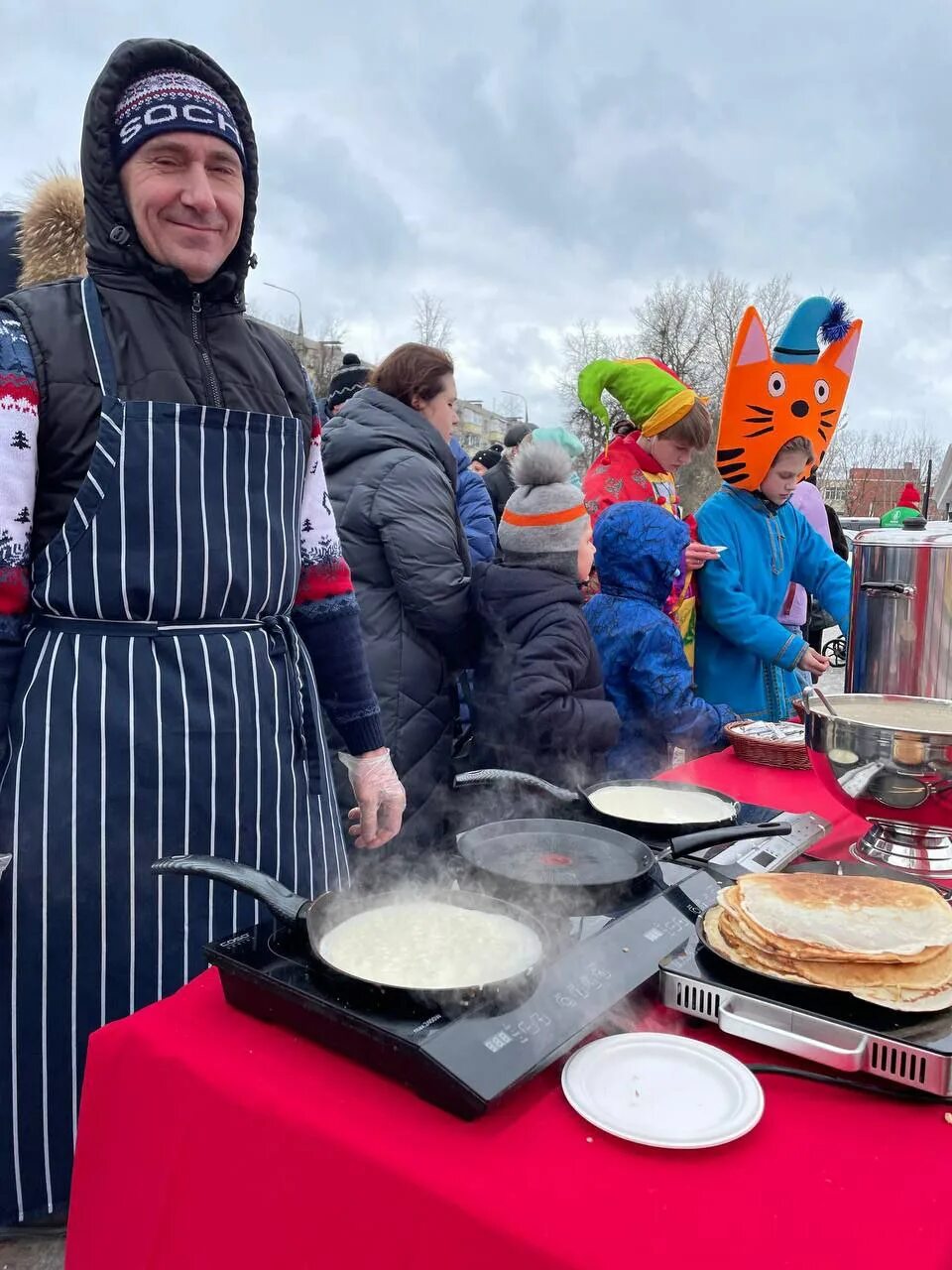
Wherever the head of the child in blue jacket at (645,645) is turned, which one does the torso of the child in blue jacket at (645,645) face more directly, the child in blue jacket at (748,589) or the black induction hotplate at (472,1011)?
the child in blue jacket

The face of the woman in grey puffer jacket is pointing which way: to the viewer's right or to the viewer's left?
to the viewer's right

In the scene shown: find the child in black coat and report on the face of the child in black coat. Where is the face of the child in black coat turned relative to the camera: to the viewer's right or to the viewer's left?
to the viewer's right

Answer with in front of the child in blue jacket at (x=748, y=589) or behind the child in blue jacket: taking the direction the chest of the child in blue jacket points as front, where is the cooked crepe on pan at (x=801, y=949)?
in front

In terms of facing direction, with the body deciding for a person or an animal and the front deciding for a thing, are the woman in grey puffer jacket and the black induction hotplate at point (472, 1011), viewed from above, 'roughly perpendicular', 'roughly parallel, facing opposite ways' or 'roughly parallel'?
roughly perpendicular

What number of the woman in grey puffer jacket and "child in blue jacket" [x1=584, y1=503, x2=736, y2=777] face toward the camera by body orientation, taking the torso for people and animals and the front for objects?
0

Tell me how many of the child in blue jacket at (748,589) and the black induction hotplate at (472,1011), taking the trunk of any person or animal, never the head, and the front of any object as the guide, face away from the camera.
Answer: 0

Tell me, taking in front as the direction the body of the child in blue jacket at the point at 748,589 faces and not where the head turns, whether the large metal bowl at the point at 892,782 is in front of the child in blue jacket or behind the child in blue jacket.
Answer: in front

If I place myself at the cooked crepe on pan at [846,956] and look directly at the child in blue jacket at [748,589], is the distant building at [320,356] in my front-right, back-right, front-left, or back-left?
front-left

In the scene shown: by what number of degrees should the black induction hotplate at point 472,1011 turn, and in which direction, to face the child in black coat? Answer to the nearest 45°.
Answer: approximately 135° to its left
